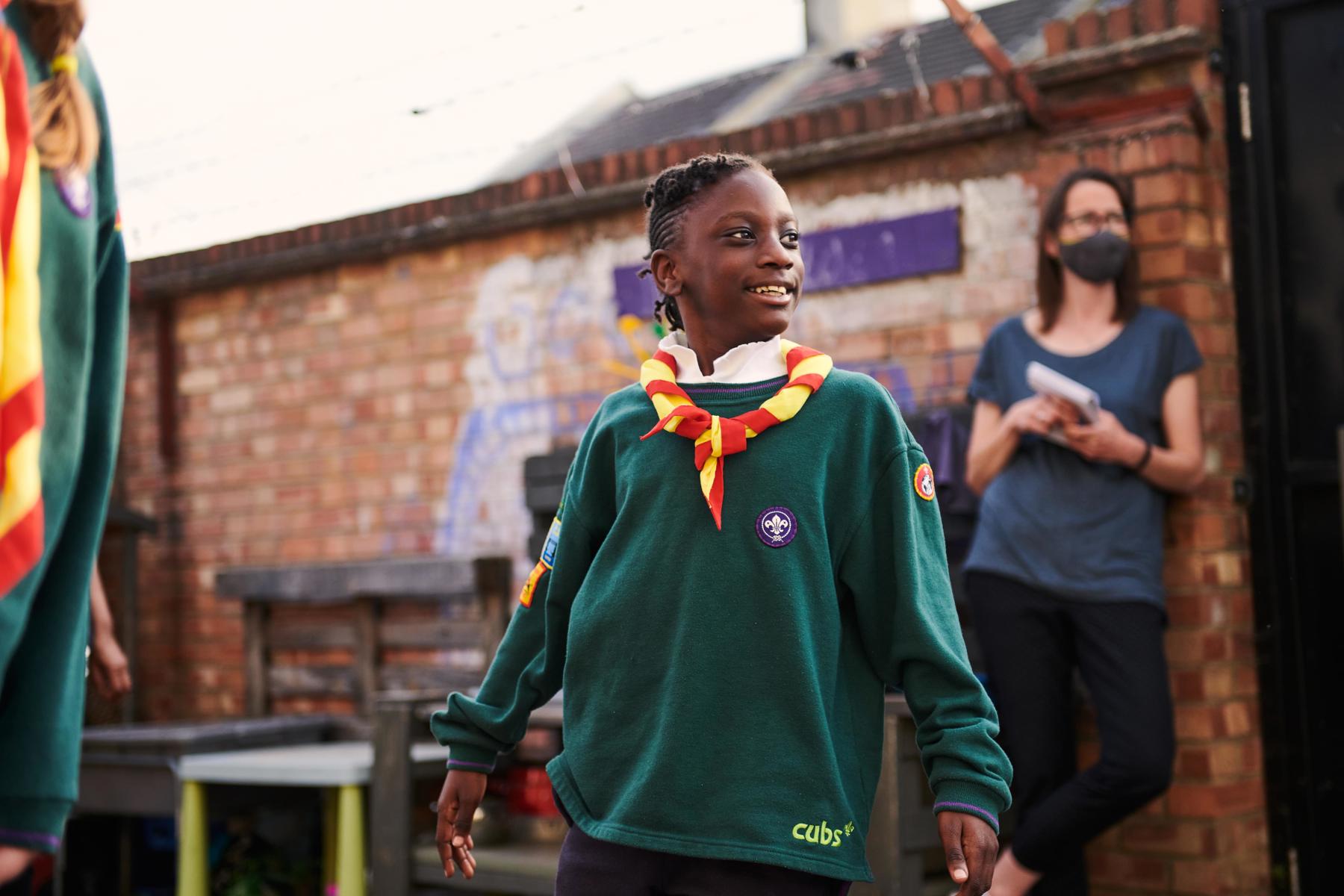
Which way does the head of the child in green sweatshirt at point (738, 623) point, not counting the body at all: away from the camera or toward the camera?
toward the camera

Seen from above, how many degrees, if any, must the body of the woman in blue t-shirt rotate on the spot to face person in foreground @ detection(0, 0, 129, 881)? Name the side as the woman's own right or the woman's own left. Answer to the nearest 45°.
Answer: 0° — they already face them

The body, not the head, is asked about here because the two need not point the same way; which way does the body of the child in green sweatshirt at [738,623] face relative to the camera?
toward the camera

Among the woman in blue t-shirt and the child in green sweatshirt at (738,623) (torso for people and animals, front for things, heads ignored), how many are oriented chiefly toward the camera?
2

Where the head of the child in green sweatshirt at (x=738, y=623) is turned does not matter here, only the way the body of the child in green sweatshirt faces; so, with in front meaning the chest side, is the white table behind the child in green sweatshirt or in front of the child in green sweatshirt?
behind

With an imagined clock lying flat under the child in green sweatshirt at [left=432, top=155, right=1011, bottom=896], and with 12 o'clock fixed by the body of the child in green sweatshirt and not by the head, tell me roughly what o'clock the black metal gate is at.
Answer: The black metal gate is roughly at 7 o'clock from the child in green sweatshirt.
